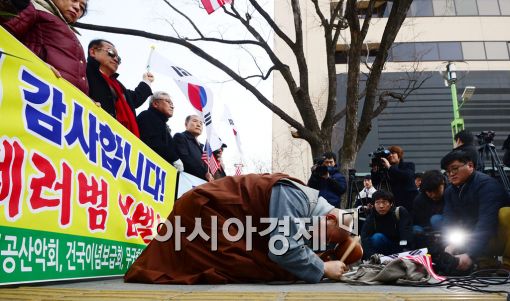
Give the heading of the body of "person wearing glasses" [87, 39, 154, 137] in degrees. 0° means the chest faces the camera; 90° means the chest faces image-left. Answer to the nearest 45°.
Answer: approximately 315°

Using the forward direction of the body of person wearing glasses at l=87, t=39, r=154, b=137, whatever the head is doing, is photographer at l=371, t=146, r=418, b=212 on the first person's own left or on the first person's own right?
on the first person's own left

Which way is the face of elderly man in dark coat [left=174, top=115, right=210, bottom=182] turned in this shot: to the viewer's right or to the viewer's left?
to the viewer's right

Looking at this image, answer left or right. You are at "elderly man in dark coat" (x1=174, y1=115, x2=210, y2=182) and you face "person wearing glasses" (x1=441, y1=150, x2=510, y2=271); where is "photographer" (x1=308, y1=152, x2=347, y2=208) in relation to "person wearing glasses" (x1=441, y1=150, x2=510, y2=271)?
left

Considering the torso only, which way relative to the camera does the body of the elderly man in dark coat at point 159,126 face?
to the viewer's right

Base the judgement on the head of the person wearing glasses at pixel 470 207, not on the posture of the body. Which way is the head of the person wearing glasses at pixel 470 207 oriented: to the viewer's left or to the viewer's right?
to the viewer's left
